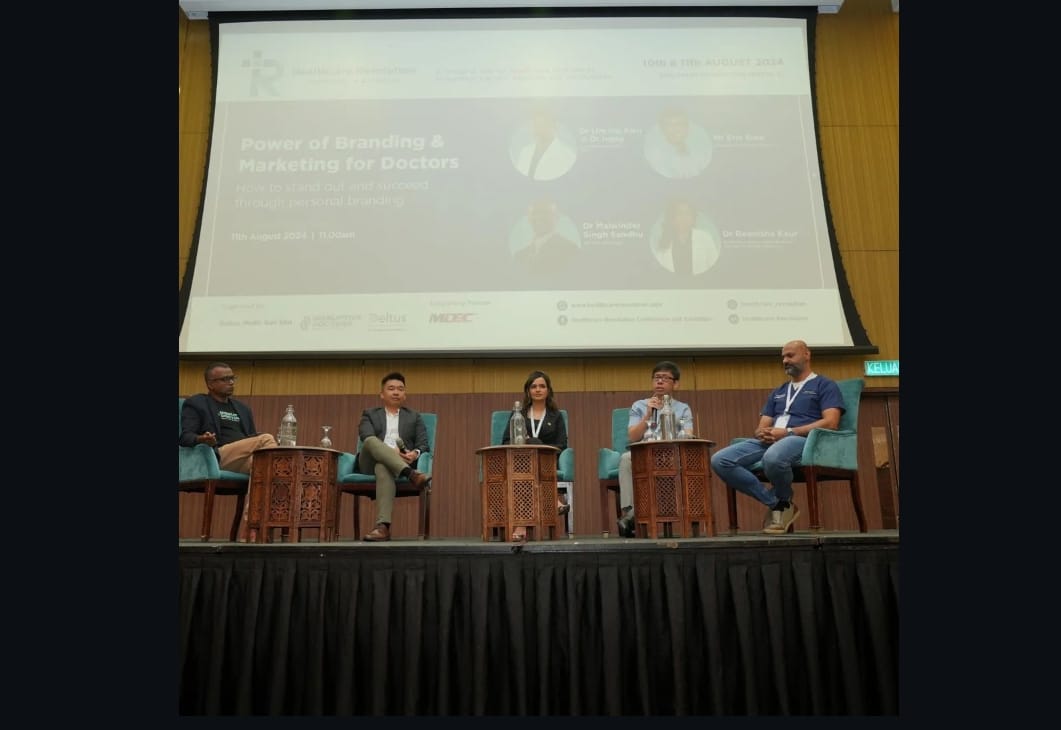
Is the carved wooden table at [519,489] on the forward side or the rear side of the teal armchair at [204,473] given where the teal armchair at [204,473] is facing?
on the forward side

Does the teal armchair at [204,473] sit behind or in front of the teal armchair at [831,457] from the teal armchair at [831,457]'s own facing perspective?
in front

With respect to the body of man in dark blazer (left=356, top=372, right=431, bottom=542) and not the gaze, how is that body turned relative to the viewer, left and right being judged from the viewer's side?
facing the viewer

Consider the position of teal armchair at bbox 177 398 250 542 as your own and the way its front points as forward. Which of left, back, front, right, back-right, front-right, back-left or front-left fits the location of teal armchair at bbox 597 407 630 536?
front

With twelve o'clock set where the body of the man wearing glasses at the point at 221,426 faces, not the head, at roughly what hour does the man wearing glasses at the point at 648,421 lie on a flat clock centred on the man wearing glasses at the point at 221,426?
the man wearing glasses at the point at 648,421 is roughly at 11 o'clock from the man wearing glasses at the point at 221,426.

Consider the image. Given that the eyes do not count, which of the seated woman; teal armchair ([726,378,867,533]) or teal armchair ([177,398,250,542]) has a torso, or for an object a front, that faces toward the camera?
the seated woman

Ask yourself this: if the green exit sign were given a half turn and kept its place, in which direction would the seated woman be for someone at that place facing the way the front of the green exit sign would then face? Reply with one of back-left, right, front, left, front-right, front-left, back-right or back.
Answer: back-left

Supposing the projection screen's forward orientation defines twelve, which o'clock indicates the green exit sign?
The green exit sign is roughly at 9 o'clock from the projection screen.

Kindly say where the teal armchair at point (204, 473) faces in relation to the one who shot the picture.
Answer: facing to the right of the viewer

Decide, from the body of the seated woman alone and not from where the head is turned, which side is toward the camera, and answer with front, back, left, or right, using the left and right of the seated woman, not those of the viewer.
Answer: front

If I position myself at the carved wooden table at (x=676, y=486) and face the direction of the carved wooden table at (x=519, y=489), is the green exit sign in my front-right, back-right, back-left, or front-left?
back-right
